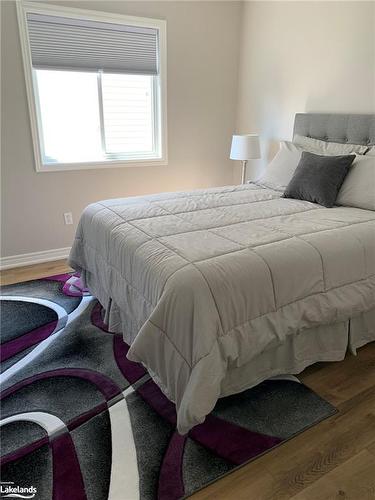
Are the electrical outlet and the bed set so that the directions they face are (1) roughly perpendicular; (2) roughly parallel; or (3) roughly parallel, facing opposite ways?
roughly perpendicular

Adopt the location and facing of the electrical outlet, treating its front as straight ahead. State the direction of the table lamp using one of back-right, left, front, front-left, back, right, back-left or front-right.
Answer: left

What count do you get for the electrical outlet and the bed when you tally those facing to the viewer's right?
0

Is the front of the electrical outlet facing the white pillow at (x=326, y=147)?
no

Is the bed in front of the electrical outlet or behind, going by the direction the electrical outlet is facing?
in front

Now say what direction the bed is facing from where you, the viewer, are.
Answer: facing the viewer and to the left of the viewer

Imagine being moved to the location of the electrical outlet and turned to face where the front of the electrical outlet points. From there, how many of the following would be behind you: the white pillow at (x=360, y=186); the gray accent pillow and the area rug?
0

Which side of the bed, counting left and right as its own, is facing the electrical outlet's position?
right

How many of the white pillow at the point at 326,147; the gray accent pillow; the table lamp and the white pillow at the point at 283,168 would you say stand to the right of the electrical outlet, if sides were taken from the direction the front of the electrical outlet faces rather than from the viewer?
0

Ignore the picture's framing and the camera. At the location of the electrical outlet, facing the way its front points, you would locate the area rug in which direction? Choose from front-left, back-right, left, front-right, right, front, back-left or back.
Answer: front

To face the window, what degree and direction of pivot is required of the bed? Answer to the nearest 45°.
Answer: approximately 90° to its right

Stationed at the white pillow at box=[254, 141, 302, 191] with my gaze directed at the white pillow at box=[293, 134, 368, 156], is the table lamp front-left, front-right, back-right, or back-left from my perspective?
back-left

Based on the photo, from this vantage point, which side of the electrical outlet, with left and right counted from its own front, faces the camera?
front
